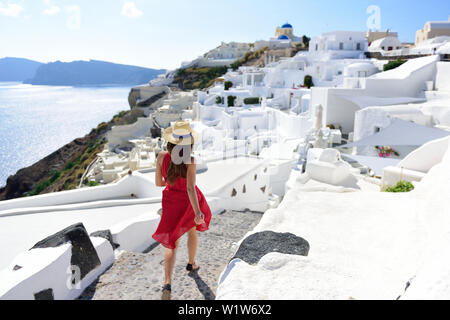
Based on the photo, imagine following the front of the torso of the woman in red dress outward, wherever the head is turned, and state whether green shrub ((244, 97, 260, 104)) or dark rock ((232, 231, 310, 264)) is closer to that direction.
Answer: the green shrub

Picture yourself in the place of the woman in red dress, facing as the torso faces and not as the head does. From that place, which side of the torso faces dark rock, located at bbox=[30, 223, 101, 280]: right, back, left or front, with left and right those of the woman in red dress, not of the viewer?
left

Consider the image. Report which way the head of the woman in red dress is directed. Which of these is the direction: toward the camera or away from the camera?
away from the camera

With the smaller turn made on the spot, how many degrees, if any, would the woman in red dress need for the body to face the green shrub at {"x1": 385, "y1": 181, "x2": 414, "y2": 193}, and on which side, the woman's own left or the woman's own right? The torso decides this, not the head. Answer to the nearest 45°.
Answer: approximately 45° to the woman's own right

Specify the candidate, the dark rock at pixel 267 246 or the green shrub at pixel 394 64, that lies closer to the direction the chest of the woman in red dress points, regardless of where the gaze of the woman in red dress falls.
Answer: the green shrub

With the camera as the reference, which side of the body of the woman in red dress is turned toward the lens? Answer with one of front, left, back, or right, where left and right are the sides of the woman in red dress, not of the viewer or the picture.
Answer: back

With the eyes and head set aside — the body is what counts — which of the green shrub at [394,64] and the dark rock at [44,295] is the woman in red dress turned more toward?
the green shrub

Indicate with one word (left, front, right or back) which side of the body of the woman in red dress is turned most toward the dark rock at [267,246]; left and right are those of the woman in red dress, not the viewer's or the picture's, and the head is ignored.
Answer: right

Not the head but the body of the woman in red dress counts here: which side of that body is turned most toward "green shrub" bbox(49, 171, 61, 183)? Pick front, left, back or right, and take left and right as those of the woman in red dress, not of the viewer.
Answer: front

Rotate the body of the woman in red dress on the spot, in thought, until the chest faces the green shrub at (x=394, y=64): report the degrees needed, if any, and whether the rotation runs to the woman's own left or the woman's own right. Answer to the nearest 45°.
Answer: approximately 45° to the woman's own right

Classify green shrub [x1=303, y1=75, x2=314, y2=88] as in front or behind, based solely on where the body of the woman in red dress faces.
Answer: in front

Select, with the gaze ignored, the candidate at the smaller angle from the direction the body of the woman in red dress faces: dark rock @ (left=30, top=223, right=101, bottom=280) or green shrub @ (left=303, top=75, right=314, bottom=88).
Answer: the green shrub
